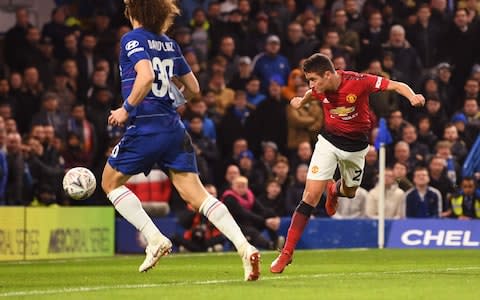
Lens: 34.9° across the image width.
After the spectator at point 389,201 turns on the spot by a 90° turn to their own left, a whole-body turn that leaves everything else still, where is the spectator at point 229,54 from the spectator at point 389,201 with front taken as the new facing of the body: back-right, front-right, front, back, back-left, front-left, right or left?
back-left

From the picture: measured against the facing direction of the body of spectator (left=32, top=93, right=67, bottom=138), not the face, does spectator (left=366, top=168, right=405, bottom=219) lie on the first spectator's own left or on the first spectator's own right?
on the first spectator's own left

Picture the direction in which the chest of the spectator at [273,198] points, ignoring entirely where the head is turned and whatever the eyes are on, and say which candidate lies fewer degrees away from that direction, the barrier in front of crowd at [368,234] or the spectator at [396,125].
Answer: the barrier in front of crowd

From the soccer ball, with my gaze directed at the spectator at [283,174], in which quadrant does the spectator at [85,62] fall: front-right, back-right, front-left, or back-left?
front-left

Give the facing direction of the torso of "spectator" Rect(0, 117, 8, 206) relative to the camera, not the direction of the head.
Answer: toward the camera

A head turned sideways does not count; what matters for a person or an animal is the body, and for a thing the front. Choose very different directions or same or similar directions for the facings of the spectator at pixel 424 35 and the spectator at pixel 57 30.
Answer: same or similar directions

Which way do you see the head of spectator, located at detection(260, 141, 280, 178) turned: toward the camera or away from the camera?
toward the camera

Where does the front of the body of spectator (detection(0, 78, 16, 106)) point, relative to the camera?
toward the camera

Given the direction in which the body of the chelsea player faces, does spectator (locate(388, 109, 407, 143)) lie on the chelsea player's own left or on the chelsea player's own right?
on the chelsea player's own right

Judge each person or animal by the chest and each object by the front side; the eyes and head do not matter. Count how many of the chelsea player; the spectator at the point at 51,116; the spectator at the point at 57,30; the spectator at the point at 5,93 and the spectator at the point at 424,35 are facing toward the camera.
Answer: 4

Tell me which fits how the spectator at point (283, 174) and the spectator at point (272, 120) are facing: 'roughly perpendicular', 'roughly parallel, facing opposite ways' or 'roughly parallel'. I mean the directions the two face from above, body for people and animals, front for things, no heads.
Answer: roughly parallel

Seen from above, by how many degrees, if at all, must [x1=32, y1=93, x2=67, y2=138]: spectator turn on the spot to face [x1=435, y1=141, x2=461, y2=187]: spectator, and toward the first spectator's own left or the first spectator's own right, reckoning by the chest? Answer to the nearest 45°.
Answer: approximately 90° to the first spectator's own left

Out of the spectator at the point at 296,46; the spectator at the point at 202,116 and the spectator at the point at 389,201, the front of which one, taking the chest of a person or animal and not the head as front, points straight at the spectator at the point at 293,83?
the spectator at the point at 296,46

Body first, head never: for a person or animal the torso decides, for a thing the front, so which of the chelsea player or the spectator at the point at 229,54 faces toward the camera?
the spectator

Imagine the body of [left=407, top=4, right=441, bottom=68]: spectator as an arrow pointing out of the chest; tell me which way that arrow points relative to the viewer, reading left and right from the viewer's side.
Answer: facing the viewer
